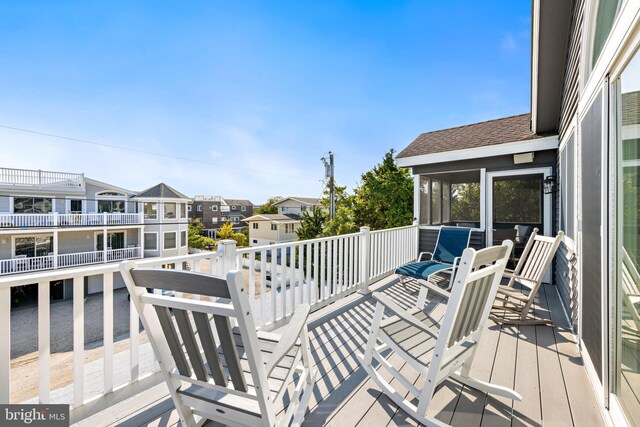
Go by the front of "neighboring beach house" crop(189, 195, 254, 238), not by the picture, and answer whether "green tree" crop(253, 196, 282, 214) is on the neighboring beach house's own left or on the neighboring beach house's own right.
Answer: on the neighboring beach house's own left

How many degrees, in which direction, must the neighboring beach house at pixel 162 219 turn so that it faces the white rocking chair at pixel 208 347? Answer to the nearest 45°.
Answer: approximately 45° to its right

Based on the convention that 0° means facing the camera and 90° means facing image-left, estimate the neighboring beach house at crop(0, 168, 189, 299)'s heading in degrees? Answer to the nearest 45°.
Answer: approximately 315°

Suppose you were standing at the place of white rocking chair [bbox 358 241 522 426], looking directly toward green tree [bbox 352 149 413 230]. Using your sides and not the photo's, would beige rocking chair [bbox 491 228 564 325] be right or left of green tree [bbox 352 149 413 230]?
right

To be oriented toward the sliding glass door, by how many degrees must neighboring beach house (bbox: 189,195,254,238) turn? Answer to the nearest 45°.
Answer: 0° — it already faces it

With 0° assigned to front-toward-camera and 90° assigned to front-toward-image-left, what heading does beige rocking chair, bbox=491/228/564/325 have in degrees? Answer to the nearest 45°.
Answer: approximately 45°

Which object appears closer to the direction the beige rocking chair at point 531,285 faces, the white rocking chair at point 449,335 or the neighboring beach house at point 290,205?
the white rocking chair

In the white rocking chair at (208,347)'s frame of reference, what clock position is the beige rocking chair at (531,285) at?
the beige rocking chair at (531,285) is roughly at 1 o'clock from the white rocking chair at (208,347).

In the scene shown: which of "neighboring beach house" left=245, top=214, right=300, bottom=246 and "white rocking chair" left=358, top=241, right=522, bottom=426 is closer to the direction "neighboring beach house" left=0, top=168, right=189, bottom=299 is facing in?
the white rocking chair
